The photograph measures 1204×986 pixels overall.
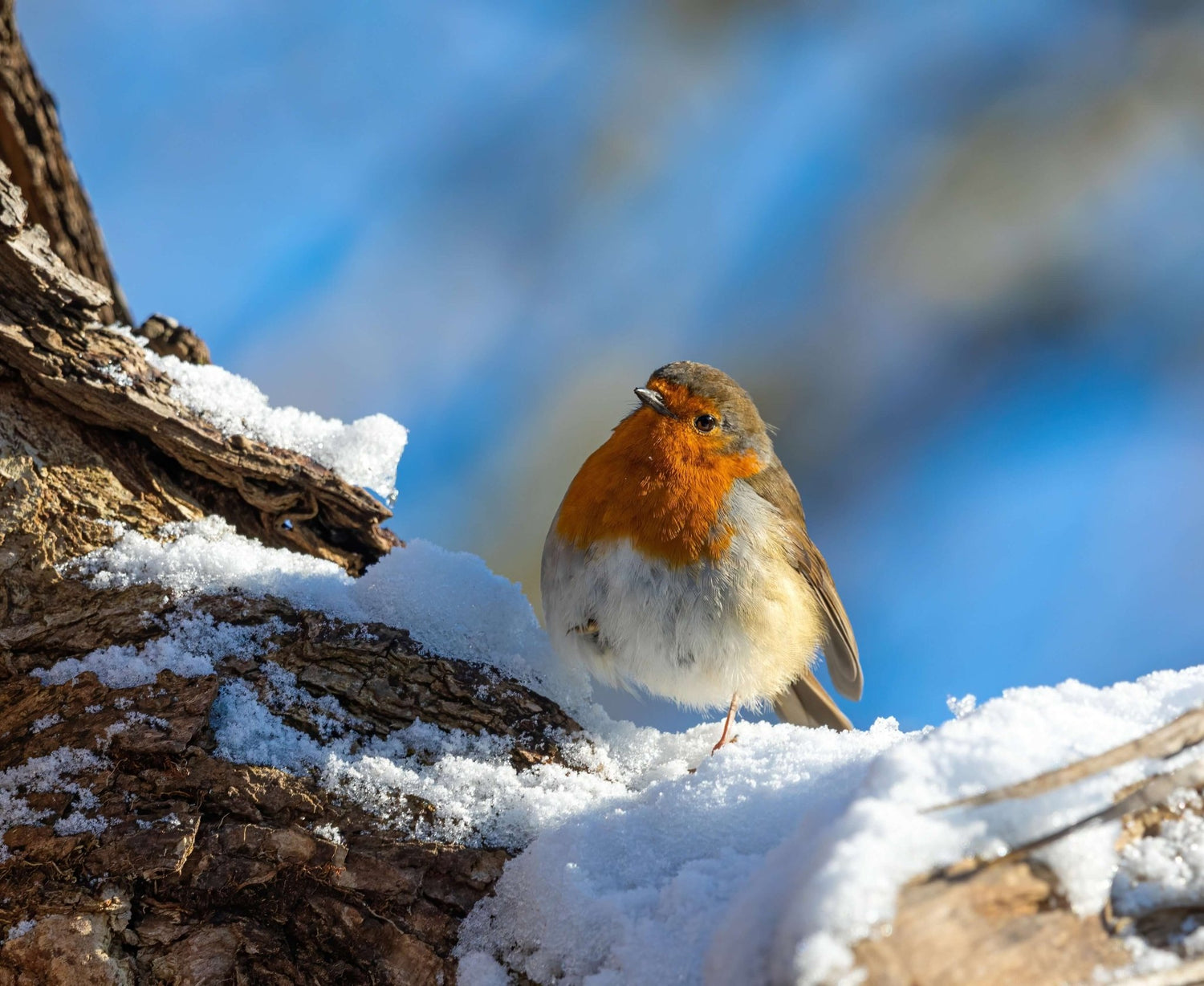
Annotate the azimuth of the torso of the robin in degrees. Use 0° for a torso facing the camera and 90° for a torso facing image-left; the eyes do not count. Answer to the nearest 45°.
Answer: approximately 45°
